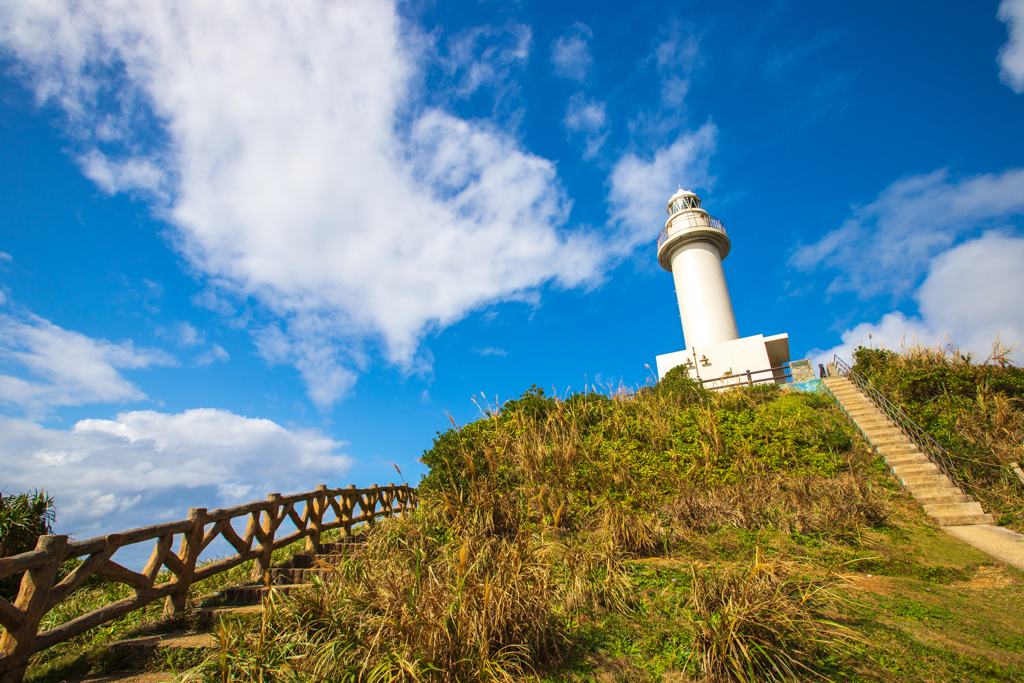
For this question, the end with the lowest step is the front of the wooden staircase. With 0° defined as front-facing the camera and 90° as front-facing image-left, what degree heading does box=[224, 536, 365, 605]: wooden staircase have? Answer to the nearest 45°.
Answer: approximately 45°

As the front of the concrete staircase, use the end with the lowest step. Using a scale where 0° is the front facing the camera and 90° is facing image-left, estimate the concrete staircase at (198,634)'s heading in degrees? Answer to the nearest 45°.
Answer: approximately 45°

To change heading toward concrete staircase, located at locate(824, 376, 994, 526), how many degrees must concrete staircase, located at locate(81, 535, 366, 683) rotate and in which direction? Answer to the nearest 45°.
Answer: approximately 135° to its left

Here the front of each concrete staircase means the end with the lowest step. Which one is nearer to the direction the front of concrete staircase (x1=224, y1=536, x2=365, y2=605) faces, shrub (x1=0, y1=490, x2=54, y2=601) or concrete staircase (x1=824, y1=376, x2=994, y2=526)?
the shrub

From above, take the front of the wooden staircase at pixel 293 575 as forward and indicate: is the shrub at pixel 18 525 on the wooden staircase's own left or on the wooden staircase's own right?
on the wooden staircase's own right

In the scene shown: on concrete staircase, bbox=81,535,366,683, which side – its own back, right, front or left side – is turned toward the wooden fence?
right

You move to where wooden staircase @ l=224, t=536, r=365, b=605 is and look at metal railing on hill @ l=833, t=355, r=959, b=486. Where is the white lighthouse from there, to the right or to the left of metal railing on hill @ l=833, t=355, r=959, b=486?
left

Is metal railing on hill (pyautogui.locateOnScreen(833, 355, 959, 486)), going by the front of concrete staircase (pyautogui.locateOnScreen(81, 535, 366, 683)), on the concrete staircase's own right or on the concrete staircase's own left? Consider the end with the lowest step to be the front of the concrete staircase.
on the concrete staircase's own left

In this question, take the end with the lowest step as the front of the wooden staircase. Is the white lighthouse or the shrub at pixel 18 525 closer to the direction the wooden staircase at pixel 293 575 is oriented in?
the shrub
